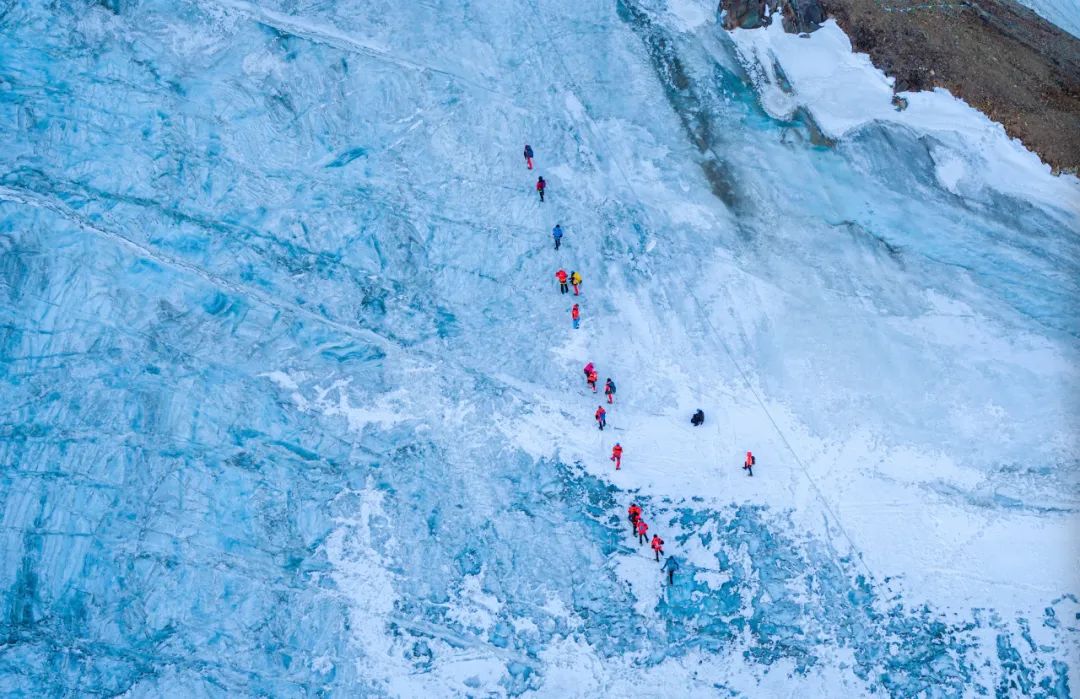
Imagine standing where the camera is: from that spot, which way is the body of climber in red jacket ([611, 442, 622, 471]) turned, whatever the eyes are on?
away from the camera

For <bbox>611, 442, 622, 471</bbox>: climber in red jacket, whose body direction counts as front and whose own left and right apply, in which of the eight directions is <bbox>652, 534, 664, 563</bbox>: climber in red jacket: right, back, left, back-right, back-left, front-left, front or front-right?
back-right

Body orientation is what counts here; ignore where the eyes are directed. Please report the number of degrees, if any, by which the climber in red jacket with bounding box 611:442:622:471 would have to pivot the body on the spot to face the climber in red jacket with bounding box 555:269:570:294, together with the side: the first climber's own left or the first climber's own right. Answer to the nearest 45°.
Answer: approximately 45° to the first climber's own left

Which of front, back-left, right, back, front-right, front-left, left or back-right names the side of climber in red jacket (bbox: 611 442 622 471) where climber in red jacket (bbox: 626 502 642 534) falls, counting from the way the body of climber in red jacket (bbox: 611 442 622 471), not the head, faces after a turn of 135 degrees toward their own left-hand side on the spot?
left
